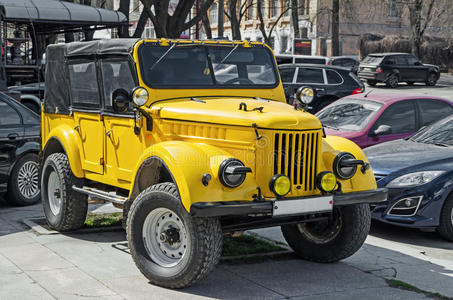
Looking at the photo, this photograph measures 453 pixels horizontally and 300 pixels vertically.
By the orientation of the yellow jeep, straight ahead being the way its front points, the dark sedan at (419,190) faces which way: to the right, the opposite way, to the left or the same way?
to the right

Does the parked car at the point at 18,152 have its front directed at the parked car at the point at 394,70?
no

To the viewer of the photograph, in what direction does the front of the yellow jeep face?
facing the viewer and to the right of the viewer

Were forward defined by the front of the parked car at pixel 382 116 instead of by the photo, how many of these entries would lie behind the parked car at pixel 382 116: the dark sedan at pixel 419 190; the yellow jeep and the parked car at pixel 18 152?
0

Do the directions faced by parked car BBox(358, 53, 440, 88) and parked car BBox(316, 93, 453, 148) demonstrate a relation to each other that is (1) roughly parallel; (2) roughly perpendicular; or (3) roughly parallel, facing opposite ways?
roughly parallel, facing opposite ways

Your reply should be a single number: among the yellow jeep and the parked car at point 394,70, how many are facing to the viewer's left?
0

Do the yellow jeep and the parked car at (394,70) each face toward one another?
no

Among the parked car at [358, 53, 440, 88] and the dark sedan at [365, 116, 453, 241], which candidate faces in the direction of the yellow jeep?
the dark sedan

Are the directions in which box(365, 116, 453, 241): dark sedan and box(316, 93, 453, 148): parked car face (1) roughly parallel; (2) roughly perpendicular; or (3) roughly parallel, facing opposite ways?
roughly parallel

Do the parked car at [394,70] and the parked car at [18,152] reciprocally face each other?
no

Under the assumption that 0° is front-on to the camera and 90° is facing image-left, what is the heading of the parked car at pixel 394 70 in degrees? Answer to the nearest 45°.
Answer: approximately 225°

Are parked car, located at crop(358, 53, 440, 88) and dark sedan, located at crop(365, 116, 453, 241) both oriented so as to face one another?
no

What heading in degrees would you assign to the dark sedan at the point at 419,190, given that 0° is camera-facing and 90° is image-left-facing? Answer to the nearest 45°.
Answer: approximately 45°
